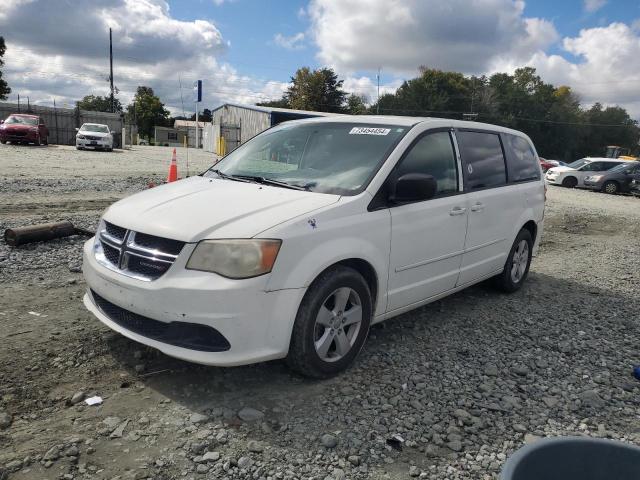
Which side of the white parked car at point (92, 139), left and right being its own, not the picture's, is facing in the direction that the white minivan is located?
front

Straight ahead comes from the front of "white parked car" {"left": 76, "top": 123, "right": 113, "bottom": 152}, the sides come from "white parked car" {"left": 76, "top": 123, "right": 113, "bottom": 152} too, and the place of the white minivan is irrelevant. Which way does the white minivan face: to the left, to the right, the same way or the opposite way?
to the right

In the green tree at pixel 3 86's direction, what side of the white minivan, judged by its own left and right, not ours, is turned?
right

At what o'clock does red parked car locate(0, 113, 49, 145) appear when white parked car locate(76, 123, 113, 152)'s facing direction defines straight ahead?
The red parked car is roughly at 3 o'clock from the white parked car.

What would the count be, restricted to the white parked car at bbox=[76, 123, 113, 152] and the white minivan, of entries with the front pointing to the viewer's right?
0

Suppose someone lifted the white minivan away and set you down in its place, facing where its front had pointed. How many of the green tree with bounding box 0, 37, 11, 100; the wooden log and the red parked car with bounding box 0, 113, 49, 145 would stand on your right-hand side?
3

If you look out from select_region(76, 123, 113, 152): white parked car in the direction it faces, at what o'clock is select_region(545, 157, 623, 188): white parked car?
select_region(545, 157, 623, 188): white parked car is roughly at 10 o'clock from select_region(76, 123, 113, 152): white parked car.

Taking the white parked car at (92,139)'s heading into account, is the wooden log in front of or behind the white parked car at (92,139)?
in front

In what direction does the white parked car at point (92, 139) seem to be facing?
toward the camera

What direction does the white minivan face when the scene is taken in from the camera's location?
facing the viewer and to the left of the viewer

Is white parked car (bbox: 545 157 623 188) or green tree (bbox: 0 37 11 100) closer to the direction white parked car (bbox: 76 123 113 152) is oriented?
the white parked car

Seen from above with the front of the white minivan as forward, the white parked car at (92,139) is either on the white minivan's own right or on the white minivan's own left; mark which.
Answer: on the white minivan's own right

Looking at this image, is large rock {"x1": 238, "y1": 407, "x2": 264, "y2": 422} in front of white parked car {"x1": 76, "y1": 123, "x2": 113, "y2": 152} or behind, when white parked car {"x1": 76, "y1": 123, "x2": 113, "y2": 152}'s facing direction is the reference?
in front
